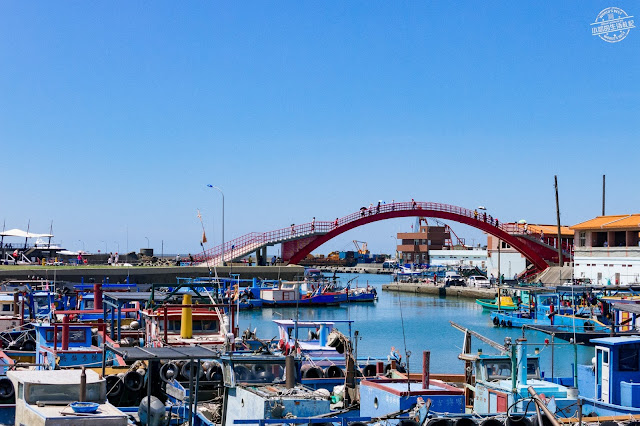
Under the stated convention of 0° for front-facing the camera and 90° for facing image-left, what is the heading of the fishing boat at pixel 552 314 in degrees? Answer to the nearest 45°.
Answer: approximately 90°

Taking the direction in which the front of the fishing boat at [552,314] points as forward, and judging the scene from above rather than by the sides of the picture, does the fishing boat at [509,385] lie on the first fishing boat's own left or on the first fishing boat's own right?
on the first fishing boat's own left
